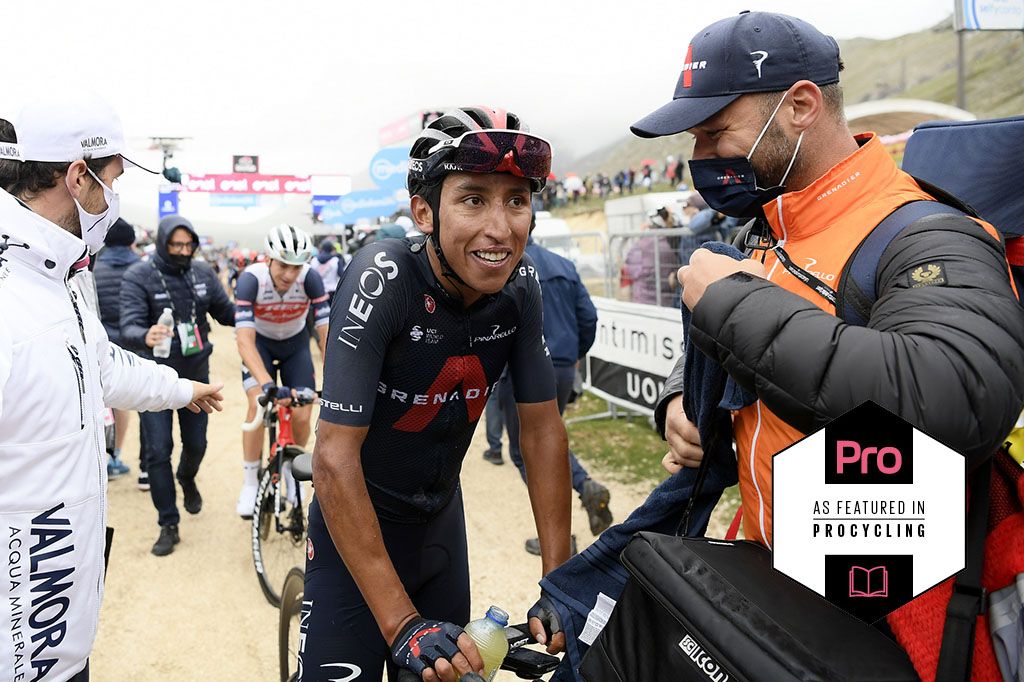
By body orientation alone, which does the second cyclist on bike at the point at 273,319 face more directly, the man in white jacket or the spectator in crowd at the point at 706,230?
the man in white jacket

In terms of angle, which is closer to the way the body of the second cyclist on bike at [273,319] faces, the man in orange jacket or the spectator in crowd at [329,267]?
the man in orange jacket

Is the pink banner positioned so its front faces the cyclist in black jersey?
yes

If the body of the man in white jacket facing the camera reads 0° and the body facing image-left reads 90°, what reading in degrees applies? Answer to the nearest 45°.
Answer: approximately 270°

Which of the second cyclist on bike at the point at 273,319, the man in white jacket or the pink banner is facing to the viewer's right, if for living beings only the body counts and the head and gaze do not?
the man in white jacket

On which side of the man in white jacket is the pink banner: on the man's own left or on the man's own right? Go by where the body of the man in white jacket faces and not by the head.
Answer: on the man's own left

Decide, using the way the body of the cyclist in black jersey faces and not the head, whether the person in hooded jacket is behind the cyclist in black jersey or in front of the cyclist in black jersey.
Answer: behind

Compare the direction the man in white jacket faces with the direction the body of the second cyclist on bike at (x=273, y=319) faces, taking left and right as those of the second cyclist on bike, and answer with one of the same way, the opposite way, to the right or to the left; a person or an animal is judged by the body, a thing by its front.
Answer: to the left

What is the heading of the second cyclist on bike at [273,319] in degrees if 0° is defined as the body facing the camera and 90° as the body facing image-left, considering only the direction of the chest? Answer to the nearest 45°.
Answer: approximately 0°

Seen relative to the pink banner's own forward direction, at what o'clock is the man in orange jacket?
The man in orange jacket is roughly at 12 o'clock from the pink banner.
